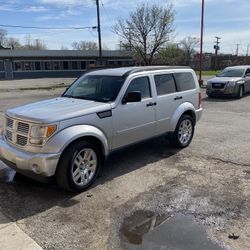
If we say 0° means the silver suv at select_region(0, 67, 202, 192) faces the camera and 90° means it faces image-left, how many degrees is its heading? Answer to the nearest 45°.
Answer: approximately 45°

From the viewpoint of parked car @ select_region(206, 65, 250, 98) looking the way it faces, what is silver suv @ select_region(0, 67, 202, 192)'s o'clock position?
The silver suv is roughly at 11 o'clock from the parked car.

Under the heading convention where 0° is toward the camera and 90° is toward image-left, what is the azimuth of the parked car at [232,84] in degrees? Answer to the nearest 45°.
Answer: approximately 45°

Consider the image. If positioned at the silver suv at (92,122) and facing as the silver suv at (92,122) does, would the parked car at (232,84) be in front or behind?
behind
